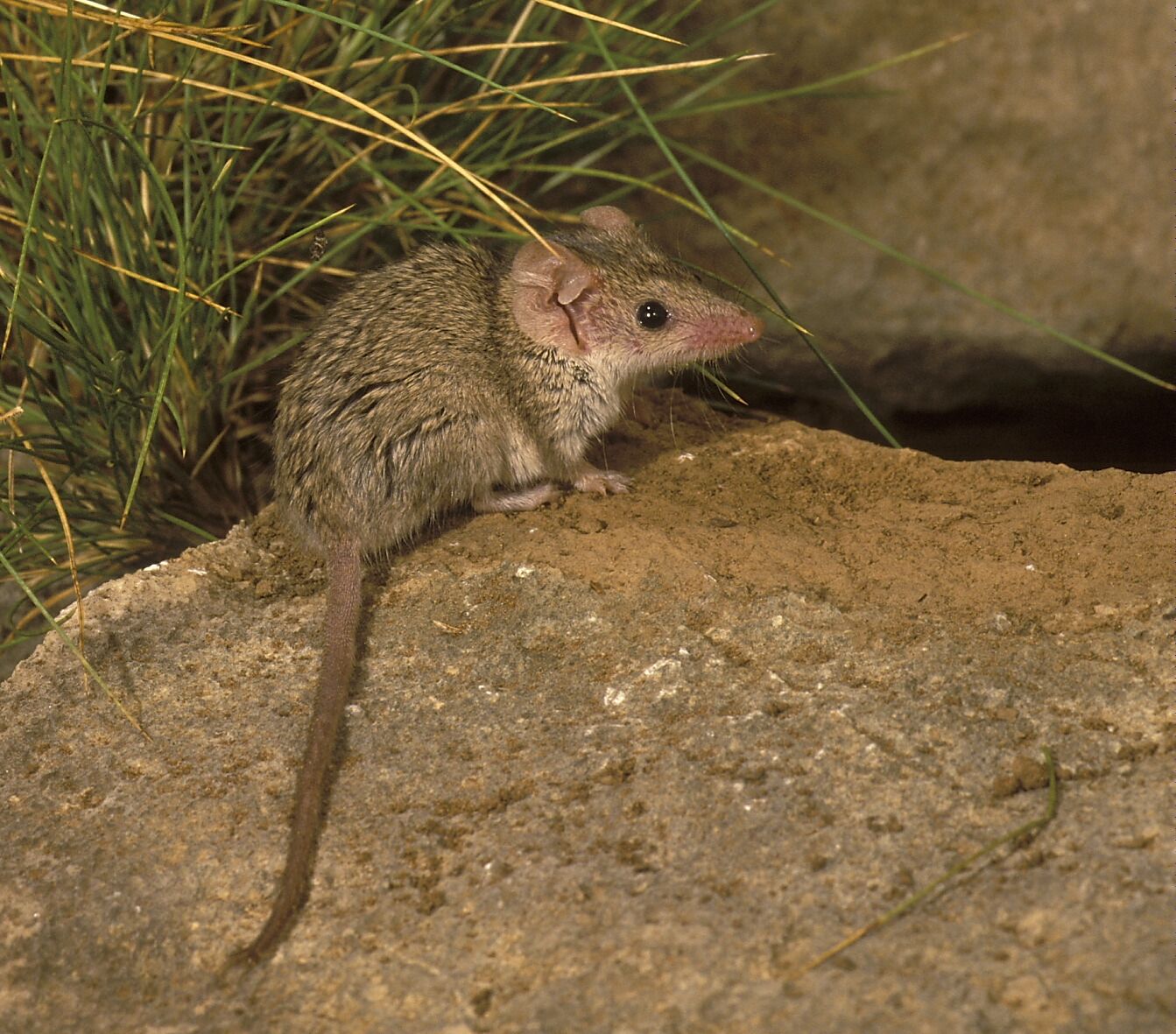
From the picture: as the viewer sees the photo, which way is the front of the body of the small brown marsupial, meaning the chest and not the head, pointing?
to the viewer's right
